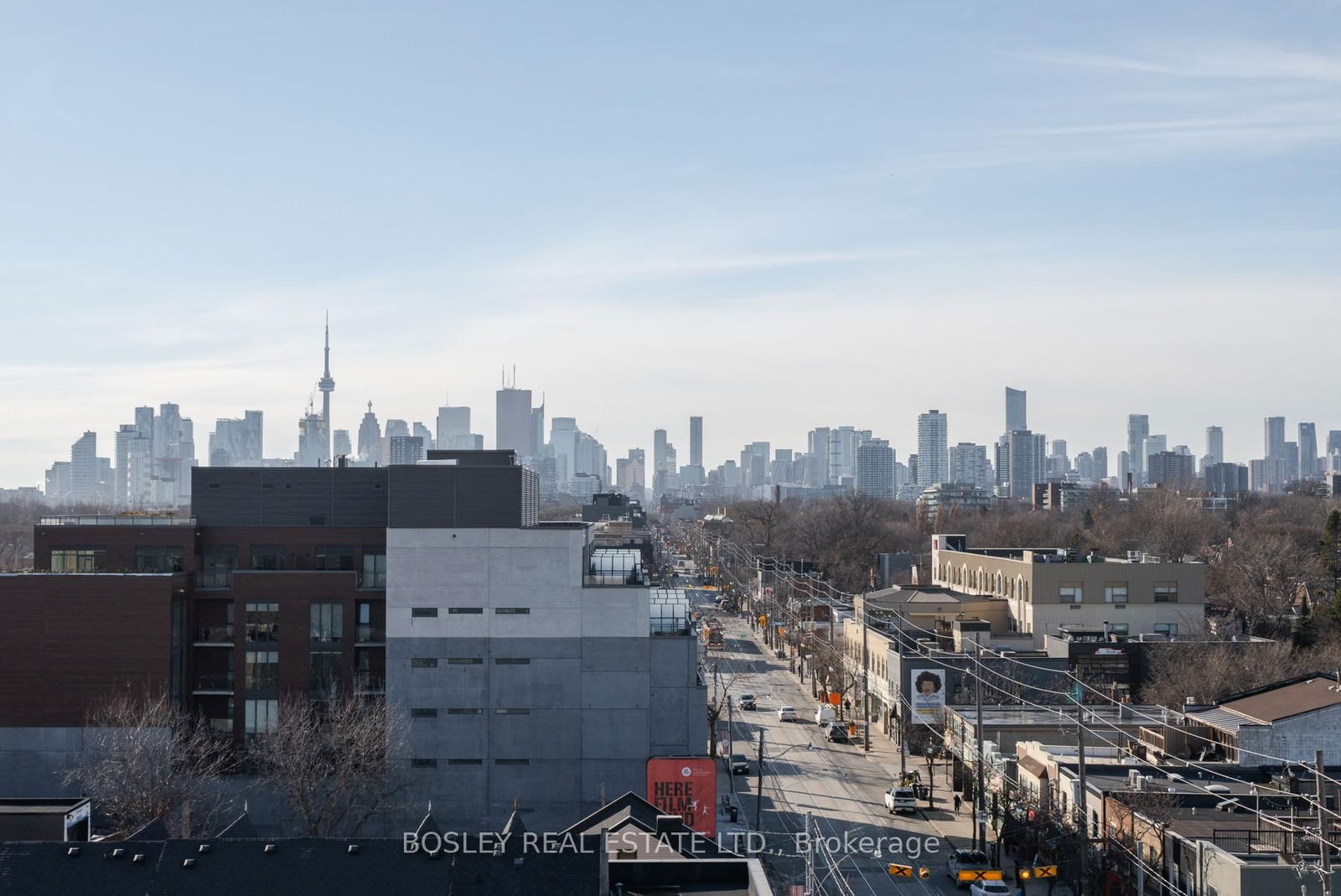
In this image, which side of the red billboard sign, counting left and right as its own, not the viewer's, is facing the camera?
front

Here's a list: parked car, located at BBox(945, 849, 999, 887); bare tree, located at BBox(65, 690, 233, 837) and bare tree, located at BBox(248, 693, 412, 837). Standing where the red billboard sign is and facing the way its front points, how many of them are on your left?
1

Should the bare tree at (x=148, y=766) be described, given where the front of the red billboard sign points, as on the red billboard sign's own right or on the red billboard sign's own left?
on the red billboard sign's own right

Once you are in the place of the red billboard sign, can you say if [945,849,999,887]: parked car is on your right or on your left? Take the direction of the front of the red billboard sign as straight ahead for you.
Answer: on your left

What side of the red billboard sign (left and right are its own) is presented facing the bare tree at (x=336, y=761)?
right
